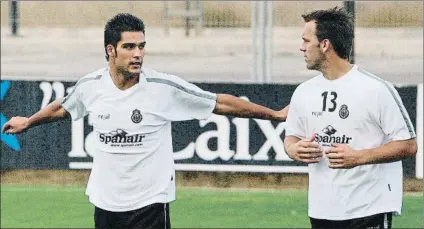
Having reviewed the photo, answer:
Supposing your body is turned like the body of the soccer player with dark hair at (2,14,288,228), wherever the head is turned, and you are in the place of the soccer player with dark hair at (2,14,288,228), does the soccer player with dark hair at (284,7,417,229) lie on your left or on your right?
on your left

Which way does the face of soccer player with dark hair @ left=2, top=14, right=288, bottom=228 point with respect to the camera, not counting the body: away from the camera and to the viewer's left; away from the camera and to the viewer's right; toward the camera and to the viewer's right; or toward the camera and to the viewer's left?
toward the camera and to the viewer's right

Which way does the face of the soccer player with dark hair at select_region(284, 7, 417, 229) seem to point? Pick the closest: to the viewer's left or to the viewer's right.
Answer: to the viewer's left

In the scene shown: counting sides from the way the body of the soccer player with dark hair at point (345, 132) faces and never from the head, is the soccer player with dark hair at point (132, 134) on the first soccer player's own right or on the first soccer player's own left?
on the first soccer player's own right

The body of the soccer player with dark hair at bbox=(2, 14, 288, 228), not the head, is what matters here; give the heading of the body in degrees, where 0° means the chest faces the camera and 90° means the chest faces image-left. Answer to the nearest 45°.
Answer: approximately 0°

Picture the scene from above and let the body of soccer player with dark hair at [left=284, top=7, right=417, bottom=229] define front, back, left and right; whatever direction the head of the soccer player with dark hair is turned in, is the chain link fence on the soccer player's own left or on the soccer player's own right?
on the soccer player's own right

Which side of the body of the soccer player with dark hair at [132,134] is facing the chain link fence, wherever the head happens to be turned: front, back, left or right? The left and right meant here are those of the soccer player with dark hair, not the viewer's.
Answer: back

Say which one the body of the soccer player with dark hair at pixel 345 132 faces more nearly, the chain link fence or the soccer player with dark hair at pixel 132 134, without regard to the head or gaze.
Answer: the soccer player with dark hair

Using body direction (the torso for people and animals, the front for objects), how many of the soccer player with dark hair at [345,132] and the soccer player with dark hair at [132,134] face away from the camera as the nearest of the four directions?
0

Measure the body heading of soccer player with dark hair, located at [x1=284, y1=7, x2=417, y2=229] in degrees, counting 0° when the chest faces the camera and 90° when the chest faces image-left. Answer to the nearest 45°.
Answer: approximately 45°

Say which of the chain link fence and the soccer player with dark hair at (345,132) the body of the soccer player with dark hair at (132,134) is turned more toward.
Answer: the soccer player with dark hair
